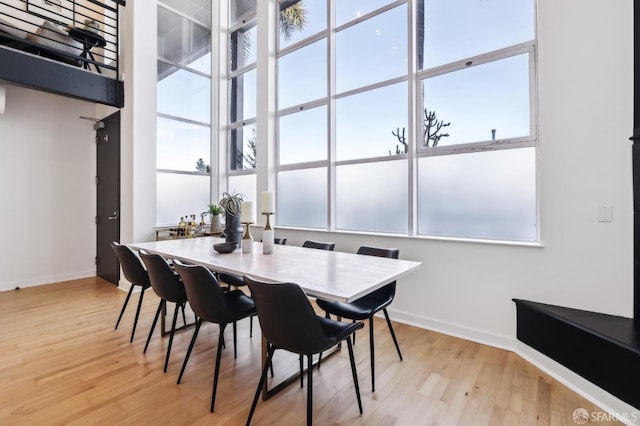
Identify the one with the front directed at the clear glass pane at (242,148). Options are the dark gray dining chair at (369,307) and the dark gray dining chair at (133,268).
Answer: the dark gray dining chair at (133,268)

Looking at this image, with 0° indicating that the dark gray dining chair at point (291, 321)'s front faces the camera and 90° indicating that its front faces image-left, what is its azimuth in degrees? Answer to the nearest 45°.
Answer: approximately 225°

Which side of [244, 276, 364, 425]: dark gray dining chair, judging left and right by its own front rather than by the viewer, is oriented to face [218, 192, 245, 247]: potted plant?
left

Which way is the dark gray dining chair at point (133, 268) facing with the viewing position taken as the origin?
facing away from the viewer and to the right of the viewer

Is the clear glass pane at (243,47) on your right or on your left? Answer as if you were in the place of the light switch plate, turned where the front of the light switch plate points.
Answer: on your right

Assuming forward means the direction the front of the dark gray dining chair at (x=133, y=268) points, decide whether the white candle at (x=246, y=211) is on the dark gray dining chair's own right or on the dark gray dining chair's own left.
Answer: on the dark gray dining chair's own right

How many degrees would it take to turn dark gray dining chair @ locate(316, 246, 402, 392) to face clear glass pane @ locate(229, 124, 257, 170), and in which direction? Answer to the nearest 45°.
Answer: approximately 90° to its right

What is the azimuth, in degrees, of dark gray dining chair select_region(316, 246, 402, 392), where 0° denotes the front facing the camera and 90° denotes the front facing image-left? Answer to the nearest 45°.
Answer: approximately 45°

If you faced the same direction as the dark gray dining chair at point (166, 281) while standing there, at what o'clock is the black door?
The black door is roughly at 10 o'clock from the dark gray dining chair.

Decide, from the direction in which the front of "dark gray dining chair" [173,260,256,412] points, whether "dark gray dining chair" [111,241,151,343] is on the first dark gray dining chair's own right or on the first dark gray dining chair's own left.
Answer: on the first dark gray dining chair's own left
